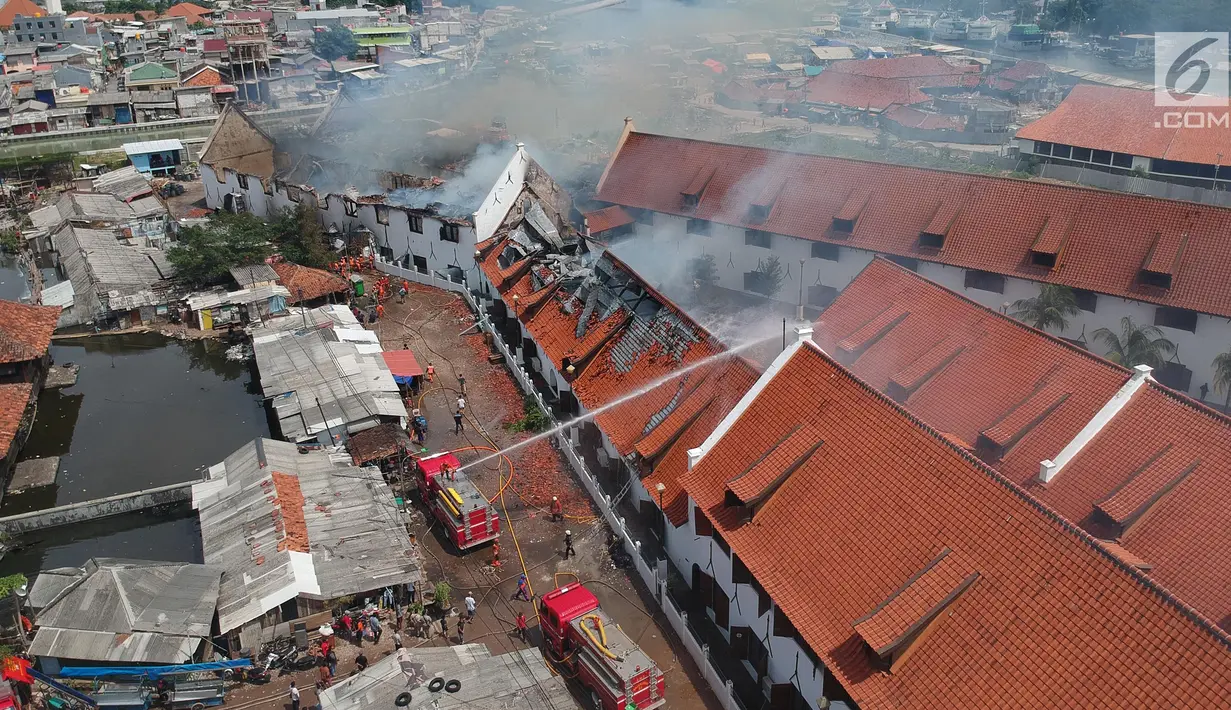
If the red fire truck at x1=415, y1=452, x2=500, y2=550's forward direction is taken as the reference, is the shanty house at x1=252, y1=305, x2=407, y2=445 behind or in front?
in front

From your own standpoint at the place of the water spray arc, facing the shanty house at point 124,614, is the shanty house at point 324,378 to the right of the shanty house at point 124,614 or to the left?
right

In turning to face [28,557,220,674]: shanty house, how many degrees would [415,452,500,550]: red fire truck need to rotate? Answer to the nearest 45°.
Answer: approximately 45° to its left

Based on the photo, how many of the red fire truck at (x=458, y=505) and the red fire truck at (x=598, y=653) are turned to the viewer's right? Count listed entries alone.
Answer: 0

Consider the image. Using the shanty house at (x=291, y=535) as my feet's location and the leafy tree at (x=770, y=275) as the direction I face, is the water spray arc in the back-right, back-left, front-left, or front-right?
front-right

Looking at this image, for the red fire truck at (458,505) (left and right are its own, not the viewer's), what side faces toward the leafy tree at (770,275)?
right

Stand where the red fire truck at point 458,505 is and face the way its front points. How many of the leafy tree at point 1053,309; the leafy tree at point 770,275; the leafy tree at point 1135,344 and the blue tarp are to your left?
1

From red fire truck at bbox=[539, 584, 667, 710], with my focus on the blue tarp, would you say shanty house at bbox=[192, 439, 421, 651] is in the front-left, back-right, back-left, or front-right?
front-right

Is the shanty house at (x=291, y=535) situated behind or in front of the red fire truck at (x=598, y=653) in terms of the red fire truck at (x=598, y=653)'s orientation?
in front

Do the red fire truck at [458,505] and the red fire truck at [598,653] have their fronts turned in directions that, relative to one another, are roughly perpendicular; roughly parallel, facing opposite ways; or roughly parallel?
roughly parallel

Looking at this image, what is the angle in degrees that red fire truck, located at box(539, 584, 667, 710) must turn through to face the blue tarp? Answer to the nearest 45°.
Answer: approximately 45° to its left

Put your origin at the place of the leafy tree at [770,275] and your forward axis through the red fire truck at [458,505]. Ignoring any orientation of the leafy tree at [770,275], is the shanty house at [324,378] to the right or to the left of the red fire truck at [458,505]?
right

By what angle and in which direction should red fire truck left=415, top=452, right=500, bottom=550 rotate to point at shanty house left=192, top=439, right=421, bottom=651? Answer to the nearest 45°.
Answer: approximately 45° to its left

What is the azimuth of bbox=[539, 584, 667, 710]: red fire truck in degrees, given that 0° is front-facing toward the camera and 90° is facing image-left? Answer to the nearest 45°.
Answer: approximately 135°

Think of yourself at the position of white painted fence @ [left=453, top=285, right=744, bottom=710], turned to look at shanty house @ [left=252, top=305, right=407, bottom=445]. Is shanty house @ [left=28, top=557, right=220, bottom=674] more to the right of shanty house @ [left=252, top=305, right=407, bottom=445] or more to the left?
left

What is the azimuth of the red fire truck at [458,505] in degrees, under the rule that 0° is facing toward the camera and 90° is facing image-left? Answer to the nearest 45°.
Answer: approximately 135°

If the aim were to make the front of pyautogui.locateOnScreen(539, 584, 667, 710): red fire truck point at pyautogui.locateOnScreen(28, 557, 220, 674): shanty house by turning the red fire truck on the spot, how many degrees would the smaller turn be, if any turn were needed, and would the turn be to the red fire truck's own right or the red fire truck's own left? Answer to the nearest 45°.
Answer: approximately 45° to the red fire truck's own left

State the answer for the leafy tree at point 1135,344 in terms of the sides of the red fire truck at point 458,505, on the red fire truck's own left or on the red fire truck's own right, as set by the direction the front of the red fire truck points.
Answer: on the red fire truck's own right

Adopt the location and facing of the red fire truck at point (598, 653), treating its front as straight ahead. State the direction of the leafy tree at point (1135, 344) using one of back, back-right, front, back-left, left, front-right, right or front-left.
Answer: right

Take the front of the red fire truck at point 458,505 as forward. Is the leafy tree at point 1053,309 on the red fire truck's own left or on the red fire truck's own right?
on the red fire truck's own right
